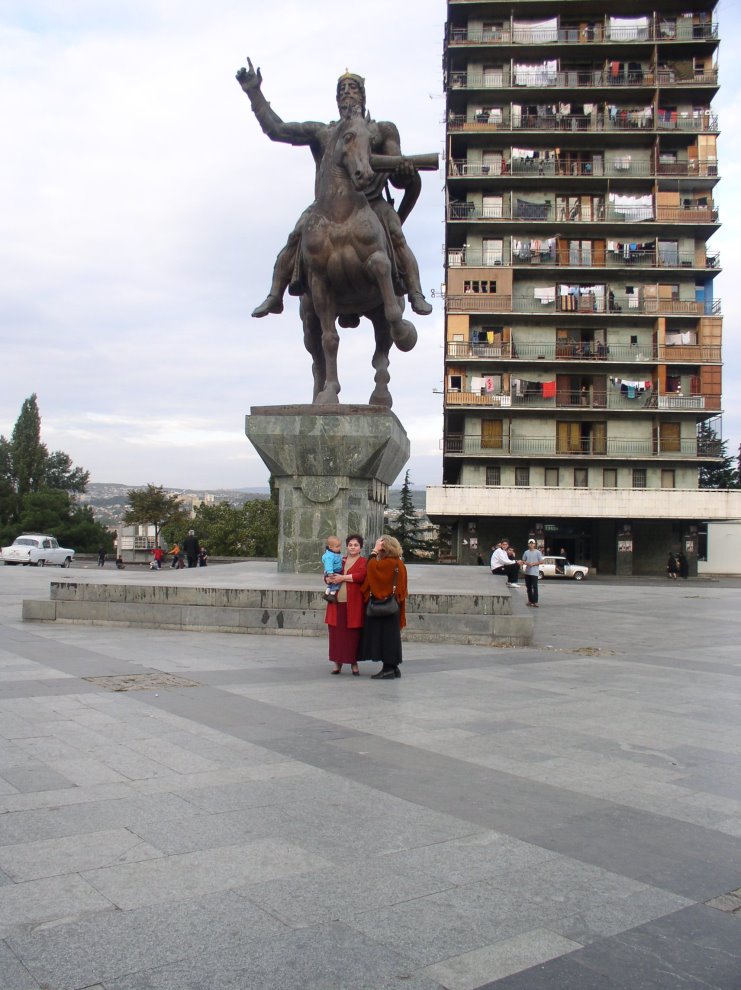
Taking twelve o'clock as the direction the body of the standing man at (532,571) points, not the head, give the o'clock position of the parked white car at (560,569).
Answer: The parked white car is roughly at 6 o'clock from the standing man.

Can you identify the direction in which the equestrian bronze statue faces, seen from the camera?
facing the viewer

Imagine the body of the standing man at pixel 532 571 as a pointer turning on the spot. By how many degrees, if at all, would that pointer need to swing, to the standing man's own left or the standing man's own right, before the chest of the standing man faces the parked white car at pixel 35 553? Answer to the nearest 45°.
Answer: approximately 135° to the standing man's own right

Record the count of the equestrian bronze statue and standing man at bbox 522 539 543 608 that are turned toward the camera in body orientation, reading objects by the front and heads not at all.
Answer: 2

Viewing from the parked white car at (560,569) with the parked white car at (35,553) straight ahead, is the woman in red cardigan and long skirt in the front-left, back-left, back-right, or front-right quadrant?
front-left

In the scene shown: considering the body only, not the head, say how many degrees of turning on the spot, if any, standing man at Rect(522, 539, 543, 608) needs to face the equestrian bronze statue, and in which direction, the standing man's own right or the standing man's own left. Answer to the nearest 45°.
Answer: approximately 45° to the standing man's own right

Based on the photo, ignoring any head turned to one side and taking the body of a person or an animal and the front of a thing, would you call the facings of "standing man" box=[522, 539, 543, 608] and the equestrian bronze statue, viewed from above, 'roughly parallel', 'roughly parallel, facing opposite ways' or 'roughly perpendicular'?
roughly parallel

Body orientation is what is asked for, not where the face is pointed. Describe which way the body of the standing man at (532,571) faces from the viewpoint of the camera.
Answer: toward the camera

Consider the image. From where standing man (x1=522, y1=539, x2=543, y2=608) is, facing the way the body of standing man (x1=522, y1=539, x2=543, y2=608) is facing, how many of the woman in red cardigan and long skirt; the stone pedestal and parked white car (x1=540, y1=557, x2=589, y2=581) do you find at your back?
1
